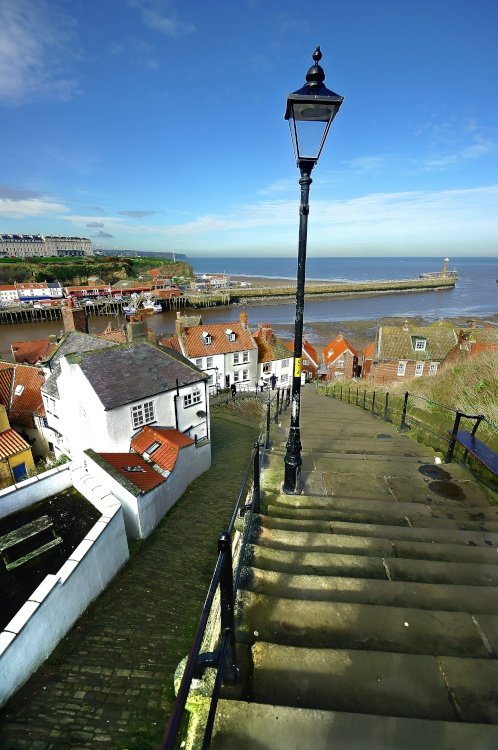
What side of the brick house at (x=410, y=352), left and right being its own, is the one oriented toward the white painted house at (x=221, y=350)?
right

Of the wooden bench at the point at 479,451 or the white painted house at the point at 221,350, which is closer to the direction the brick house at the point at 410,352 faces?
the wooden bench

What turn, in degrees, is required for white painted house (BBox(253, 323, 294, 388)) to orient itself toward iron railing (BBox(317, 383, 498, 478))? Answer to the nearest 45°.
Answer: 0° — it already faces it

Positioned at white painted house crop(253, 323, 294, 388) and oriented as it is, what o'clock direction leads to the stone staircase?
The stone staircase is roughly at 12 o'clock from the white painted house.

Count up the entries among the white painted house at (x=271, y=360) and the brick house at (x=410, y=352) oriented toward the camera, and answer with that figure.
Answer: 2

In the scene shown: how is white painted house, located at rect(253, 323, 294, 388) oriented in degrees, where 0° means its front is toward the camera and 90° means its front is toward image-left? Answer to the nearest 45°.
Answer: approximately 0°

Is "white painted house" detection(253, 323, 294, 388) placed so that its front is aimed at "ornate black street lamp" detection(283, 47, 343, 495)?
yes

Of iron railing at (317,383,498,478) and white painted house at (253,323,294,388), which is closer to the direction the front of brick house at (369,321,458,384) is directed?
the iron railing

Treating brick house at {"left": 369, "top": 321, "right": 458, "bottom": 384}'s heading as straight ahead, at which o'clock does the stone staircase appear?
The stone staircase is roughly at 12 o'clock from the brick house.

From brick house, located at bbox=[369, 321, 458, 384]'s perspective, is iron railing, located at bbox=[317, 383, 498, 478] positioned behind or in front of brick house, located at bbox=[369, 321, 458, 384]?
in front
